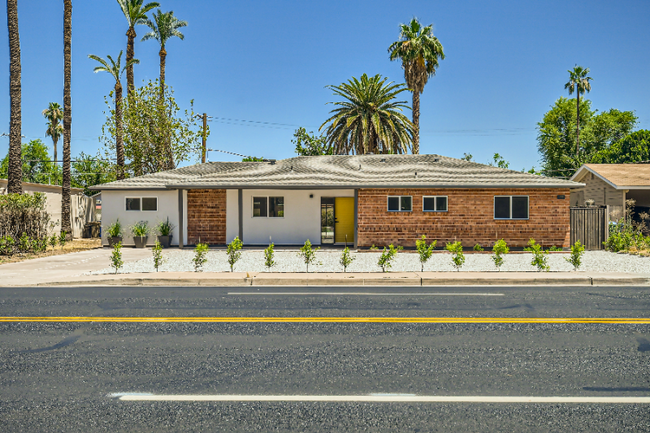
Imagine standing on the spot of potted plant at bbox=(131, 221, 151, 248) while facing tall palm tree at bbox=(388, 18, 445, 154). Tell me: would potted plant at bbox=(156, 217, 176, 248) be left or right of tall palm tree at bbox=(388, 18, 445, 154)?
right

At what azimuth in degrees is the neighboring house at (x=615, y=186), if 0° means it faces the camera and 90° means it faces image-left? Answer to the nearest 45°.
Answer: approximately 0°

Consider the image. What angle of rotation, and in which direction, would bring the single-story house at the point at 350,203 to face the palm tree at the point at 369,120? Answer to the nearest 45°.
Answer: approximately 180°

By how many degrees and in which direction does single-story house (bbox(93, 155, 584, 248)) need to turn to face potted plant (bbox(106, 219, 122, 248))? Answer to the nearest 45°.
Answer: approximately 90° to its right

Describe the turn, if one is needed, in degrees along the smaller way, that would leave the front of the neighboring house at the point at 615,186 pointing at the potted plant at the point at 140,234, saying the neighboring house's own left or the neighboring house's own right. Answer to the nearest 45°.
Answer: approximately 45° to the neighboring house's own right

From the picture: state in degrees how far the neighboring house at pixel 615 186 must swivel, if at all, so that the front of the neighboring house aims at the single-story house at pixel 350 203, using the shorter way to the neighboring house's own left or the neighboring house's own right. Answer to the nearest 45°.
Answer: approximately 45° to the neighboring house's own right

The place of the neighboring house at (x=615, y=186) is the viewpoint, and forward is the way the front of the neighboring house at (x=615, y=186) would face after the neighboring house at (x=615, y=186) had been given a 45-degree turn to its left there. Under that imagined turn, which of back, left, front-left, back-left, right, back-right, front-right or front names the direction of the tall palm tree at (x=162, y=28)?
back-right

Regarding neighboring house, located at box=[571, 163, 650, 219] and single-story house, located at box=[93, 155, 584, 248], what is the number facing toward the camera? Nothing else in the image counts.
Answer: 2

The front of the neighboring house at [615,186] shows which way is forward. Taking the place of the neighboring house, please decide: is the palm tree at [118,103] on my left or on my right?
on my right

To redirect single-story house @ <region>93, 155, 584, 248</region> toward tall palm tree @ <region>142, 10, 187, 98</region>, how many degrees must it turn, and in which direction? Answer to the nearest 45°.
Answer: approximately 135° to its right

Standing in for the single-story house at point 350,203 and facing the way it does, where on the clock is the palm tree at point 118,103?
The palm tree is roughly at 4 o'clock from the single-story house.
